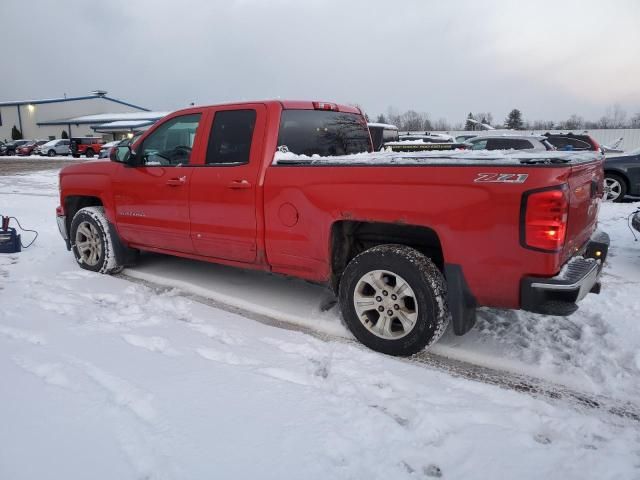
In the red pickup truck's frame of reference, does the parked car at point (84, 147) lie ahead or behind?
ahead

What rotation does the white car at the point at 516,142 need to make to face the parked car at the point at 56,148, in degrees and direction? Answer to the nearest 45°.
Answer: approximately 45° to its right

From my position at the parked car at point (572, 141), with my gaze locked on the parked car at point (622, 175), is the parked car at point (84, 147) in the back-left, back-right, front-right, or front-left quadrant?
back-right

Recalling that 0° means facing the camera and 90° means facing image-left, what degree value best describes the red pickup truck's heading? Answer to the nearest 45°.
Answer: approximately 135°
